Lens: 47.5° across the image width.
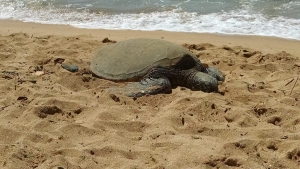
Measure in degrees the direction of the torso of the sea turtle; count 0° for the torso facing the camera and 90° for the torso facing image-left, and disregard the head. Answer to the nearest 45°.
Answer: approximately 315°
